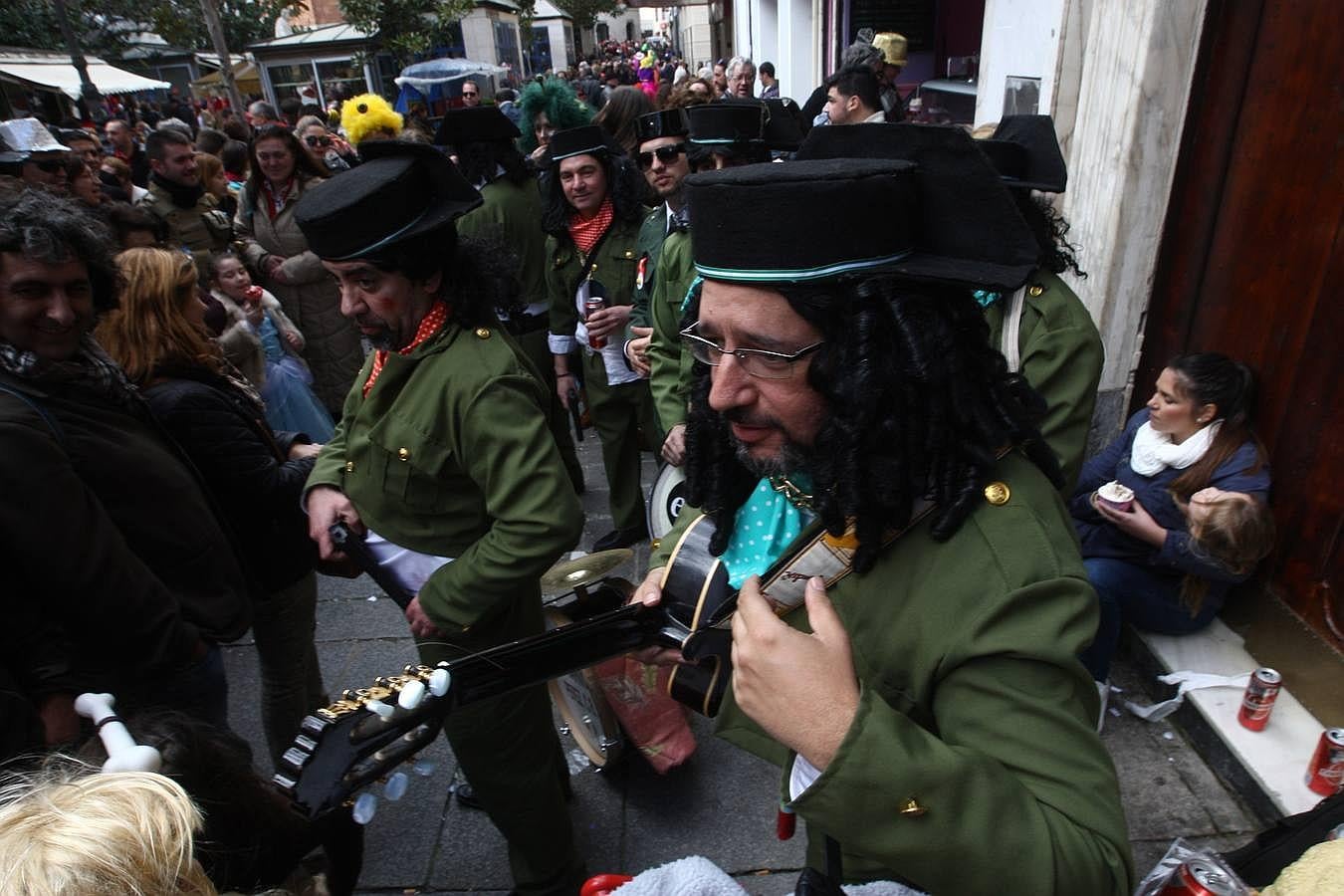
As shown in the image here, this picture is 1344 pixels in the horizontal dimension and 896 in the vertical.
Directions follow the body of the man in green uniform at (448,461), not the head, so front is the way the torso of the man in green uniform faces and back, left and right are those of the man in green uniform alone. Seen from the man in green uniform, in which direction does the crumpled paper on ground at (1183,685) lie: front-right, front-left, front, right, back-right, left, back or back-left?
back-left

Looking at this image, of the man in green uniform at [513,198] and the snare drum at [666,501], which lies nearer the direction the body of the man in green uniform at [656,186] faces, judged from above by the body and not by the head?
the snare drum

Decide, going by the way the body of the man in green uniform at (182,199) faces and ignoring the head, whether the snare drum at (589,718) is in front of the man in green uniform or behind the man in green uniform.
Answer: in front

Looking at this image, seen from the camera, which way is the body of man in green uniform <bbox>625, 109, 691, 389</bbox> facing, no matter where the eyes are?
toward the camera

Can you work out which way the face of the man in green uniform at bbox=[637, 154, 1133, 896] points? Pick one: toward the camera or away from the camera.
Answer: toward the camera

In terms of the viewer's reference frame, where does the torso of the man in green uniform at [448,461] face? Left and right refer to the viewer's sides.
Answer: facing the viewer and to the left of the viewer

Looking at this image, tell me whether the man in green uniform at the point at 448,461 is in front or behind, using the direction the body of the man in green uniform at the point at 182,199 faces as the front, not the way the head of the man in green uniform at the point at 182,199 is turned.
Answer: in front

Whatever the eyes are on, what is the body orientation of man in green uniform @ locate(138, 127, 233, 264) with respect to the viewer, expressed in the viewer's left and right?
facing the viewer and to the right of the viewer

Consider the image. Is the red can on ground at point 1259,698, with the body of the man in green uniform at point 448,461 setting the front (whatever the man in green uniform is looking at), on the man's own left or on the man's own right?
on the man's own left

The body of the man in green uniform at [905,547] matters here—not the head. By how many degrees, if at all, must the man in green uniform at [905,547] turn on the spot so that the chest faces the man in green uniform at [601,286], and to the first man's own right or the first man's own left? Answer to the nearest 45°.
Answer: approximately 90° to the first man's own right

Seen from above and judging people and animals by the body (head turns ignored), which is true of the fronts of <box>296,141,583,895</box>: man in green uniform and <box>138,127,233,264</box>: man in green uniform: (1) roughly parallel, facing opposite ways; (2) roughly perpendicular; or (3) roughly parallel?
roughly perpendicular

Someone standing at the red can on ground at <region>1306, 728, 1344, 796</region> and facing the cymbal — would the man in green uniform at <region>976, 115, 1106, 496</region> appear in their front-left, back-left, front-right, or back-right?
front-right
